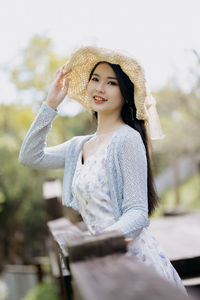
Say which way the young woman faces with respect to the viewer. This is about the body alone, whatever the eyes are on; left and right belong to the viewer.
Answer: facing the viewer and to the left of the viewer
